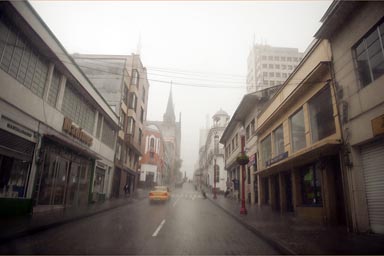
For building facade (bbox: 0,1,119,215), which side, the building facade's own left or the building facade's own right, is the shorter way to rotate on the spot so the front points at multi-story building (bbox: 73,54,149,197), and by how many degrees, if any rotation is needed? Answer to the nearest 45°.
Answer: approximately 90° to the building facade's own left

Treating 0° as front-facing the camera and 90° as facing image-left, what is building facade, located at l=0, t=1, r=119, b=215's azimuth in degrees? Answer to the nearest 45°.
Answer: approximately 315°

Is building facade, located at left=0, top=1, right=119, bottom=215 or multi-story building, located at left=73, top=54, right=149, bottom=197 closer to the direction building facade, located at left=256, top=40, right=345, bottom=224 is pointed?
the building facade

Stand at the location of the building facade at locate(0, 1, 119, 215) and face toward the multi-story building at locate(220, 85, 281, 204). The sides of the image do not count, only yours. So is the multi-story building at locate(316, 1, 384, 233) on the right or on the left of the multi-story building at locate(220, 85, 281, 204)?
right

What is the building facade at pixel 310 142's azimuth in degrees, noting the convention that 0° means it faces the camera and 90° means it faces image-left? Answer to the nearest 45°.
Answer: approximately 45°

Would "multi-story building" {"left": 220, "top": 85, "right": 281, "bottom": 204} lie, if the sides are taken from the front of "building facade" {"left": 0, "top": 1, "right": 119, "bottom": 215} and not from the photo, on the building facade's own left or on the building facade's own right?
on the building facade's own left

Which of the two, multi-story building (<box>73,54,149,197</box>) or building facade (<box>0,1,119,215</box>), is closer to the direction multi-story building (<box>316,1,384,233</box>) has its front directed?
the building facade

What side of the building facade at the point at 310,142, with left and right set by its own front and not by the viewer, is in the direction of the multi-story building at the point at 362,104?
left

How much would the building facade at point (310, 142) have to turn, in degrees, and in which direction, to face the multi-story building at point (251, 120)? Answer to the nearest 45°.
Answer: approximately 90° to its right

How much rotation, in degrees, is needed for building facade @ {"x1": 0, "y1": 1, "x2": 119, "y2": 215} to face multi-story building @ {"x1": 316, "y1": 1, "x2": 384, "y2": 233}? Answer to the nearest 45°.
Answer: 0° — it already faces it

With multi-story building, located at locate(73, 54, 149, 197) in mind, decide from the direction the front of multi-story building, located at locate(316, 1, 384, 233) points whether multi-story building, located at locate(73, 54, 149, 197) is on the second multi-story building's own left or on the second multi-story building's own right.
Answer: on the second multi-story building's own right

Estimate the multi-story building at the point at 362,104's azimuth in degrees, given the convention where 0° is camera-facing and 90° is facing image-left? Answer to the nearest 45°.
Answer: approximately 45°

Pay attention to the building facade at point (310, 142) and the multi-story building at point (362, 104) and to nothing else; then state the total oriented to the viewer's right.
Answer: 0

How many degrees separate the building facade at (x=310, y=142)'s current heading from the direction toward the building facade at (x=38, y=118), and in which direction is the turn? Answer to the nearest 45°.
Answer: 0° — it already faces it

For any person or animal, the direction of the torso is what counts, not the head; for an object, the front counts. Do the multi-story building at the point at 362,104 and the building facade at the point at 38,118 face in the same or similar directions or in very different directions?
very different directions
